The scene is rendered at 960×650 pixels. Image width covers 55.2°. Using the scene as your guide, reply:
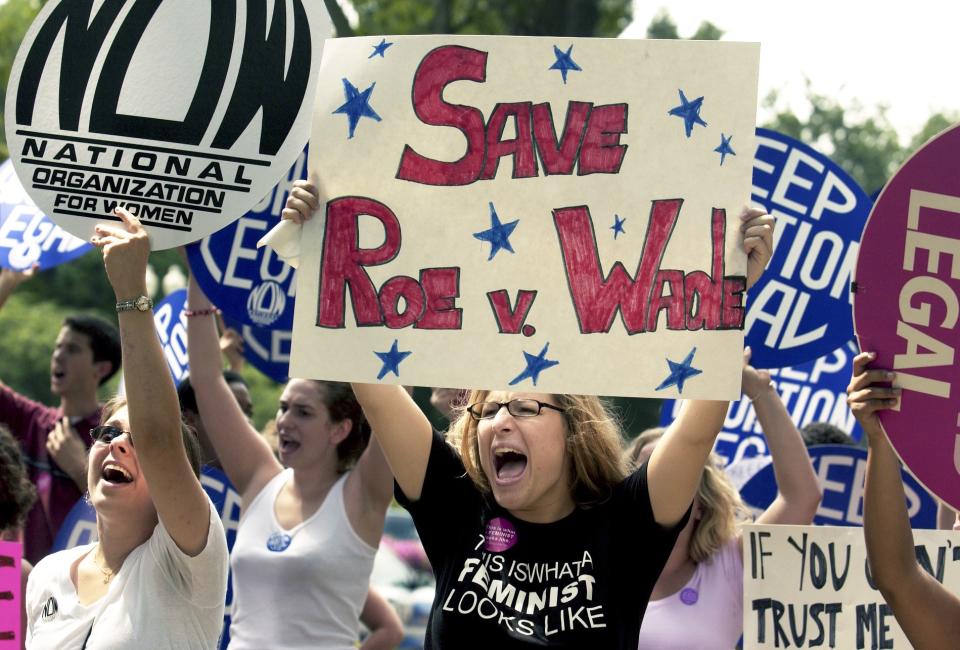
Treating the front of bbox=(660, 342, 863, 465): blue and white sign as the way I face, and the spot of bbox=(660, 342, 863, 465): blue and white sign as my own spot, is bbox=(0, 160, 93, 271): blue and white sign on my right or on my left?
on my right

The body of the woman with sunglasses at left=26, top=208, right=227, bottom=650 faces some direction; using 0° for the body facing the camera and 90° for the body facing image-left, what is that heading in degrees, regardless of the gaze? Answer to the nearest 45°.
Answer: approximately 45°

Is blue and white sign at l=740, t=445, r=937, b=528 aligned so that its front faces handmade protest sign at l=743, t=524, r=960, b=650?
yes

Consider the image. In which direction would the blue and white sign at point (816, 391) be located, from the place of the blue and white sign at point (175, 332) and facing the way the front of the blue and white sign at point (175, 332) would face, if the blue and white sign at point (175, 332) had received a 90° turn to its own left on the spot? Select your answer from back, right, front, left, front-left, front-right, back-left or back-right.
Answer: front-left

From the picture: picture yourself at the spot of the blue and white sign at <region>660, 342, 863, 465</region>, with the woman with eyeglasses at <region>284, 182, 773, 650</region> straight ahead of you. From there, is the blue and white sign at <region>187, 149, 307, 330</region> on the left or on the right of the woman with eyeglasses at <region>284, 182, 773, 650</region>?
right
